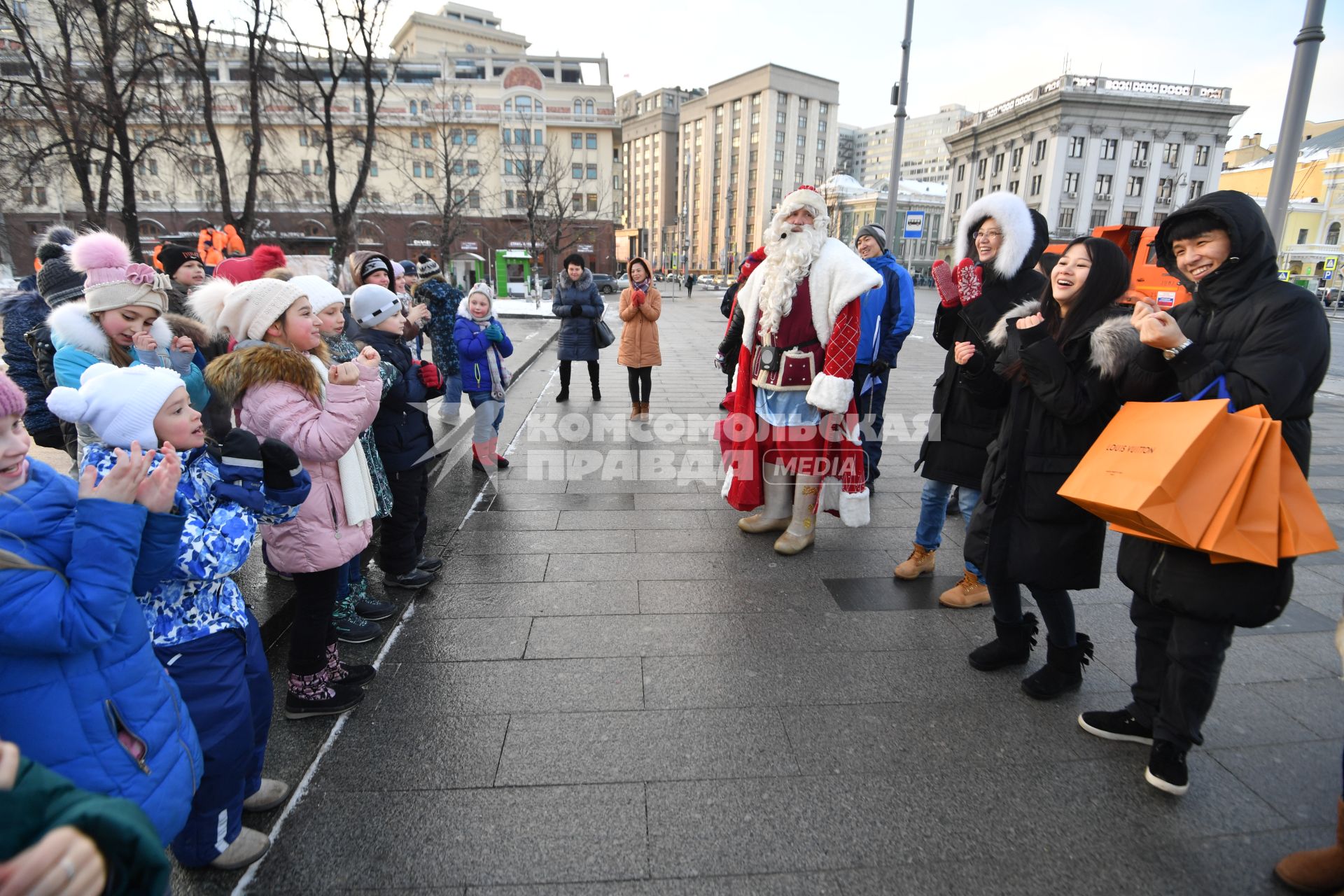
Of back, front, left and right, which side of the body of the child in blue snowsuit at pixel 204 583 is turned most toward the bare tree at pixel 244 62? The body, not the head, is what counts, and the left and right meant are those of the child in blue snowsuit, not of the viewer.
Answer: left

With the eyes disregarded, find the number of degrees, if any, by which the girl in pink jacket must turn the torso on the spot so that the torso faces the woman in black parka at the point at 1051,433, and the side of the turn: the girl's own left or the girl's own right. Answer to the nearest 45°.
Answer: approximately 45° to the girl's own right

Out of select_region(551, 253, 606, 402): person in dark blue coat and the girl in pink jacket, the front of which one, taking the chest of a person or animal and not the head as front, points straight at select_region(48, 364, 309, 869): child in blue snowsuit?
the person in dark blue coat

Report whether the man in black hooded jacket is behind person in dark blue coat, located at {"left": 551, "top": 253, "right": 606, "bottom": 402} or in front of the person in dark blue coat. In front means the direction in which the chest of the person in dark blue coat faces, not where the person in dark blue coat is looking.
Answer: in front

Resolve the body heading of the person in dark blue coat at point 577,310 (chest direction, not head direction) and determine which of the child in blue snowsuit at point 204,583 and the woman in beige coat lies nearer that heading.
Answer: the child in blue snowsuit

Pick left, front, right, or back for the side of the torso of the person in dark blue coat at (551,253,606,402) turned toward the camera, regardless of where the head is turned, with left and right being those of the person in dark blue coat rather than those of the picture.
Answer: front

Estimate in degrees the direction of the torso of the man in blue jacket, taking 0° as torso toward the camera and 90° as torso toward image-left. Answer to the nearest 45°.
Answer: approximately 45°

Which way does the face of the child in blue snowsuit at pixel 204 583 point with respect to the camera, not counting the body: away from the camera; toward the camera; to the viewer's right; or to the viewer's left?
to the viewer's right

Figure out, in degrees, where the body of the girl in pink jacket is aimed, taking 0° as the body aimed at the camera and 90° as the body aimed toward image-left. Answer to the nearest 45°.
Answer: approximately 270°

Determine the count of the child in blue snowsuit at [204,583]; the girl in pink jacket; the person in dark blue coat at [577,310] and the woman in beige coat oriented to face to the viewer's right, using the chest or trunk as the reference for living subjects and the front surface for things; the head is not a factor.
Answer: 2

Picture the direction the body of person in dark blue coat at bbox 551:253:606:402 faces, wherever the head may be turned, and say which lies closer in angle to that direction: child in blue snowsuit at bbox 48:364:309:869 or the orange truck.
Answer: the child in blue snowsuit

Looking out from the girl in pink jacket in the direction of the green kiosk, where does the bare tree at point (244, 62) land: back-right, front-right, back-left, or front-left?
front-left

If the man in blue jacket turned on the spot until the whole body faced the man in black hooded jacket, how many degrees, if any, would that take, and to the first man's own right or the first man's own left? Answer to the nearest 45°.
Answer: approximately 45° to the first man's own left

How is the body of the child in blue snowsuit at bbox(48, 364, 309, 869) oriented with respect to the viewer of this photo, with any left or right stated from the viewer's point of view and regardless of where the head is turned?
facing to the right of the viewer

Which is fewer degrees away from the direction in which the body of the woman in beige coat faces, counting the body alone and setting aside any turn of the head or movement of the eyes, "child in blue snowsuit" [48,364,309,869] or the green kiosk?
the child in blue snowsuit
